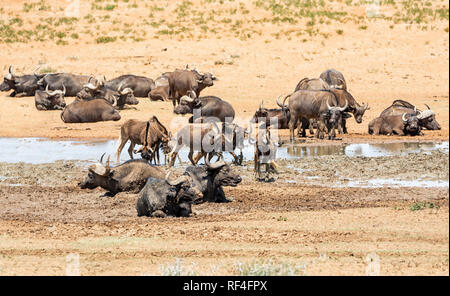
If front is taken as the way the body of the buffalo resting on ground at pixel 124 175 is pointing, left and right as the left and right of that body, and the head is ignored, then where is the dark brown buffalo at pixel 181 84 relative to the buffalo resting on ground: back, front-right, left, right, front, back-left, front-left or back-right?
right

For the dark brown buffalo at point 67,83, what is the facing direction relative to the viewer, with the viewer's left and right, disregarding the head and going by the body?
facing to the left of the viewer

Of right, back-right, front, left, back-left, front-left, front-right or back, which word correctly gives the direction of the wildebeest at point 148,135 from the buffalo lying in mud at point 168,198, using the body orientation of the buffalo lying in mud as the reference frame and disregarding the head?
back-left

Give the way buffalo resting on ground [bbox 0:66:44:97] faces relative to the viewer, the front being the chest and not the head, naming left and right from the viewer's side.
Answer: facing to the left of the viewer

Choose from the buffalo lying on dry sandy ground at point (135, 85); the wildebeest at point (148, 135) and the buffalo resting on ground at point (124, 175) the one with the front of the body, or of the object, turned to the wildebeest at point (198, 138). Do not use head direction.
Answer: the wildebeest at point (148, 135)

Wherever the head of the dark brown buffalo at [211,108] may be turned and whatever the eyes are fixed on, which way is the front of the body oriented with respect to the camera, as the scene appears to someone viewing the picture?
to the viewer's left

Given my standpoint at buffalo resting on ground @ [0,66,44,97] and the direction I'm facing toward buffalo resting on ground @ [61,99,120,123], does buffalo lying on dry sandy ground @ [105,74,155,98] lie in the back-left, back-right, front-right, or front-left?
front-left

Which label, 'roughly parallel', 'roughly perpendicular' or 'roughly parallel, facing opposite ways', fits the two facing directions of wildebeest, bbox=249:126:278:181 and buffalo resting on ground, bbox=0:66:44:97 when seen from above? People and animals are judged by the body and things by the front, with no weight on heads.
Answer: roughly perpendicular

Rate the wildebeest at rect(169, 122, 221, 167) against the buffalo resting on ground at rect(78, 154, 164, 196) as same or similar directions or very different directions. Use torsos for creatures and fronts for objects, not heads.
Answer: very different directions

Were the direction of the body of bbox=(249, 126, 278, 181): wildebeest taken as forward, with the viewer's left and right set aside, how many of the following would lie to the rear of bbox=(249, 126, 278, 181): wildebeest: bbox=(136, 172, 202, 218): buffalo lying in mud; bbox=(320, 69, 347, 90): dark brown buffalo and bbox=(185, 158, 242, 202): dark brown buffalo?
1

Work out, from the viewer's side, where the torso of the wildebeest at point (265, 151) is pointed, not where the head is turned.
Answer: toward the camera

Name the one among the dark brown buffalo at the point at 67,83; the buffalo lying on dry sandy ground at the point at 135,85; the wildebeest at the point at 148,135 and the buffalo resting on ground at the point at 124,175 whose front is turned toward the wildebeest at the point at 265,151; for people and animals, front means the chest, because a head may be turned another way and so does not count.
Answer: the wildebeest at the point at 148,135

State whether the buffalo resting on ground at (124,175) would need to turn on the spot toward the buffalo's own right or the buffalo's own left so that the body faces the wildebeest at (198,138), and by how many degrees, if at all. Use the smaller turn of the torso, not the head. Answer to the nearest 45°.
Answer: approximately 135° to the buffalo's own right

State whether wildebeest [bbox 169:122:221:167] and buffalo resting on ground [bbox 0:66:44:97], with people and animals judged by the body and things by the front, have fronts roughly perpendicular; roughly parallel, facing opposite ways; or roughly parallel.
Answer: roughly parallel, facing opposite ways

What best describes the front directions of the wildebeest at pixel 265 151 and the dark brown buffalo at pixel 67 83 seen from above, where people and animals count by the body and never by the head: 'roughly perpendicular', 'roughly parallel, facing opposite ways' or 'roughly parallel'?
roughly perpendicular

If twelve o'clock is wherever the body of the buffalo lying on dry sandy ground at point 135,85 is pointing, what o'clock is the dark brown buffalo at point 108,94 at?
The dark brown buffalo is roughly at 10 o'clock from the buffalo lying on dry sandy ground.

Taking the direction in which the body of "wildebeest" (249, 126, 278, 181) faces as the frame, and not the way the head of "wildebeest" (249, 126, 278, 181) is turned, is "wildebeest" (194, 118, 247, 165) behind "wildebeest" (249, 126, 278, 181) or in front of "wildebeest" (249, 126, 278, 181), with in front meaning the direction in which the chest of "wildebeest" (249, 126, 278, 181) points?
behind

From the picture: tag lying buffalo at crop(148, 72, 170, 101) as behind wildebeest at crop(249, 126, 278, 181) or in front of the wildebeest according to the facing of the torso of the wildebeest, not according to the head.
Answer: behind
